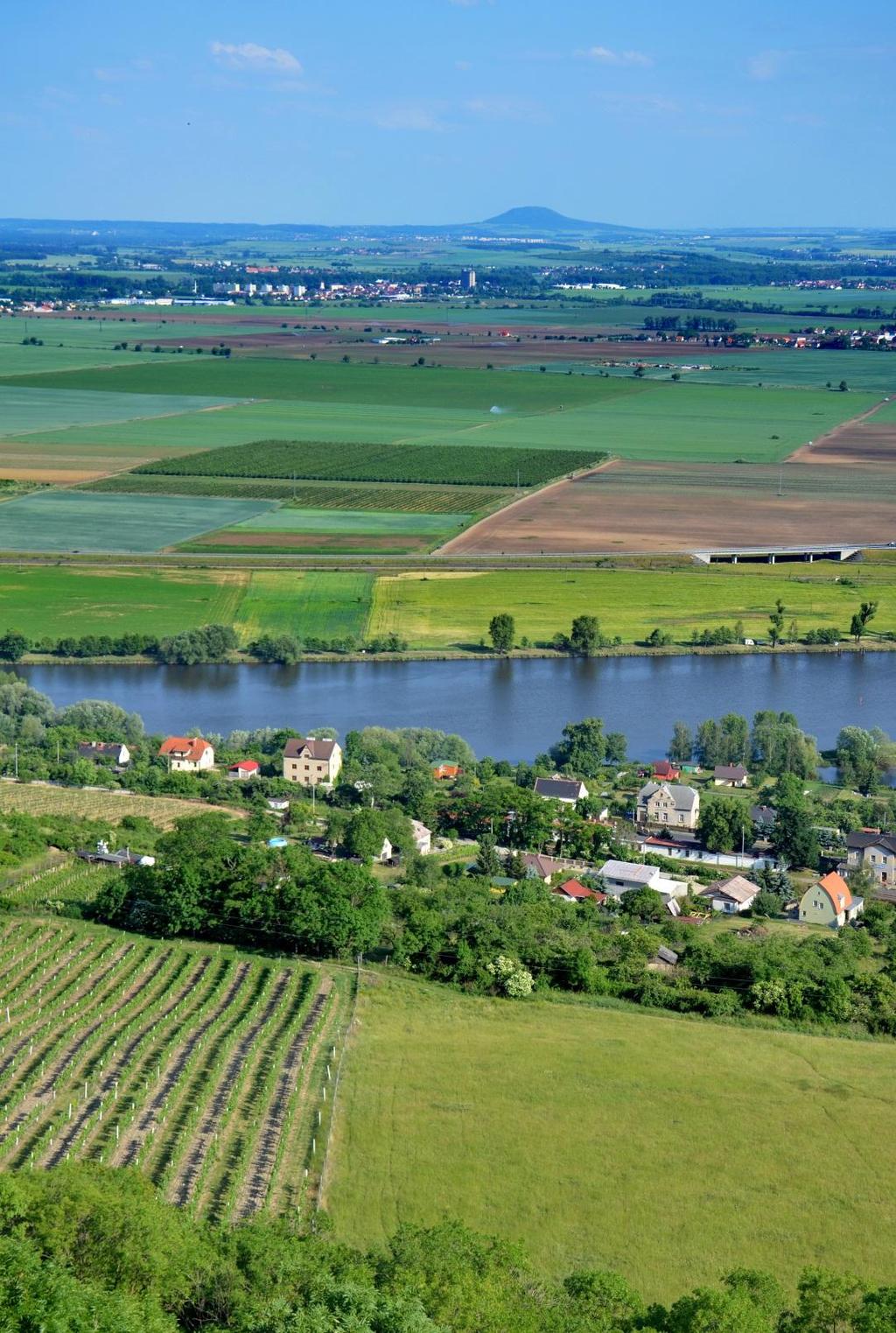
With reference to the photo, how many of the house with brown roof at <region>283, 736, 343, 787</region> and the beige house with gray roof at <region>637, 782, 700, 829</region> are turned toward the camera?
2

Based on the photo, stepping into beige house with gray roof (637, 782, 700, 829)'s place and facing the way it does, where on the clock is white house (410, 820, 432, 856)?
The white house is roughly at 2 o'clock from the beige house with gray roof.

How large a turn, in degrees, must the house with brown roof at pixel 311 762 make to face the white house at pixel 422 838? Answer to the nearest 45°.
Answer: approximately 45° to its left

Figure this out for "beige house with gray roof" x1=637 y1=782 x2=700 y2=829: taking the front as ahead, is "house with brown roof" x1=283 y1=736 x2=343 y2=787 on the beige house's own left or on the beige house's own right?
on the beige house's own right

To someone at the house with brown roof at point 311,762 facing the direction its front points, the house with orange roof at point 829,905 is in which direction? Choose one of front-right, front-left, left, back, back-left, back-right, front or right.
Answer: front-left

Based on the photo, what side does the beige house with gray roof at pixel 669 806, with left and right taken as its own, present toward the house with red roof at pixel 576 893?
front

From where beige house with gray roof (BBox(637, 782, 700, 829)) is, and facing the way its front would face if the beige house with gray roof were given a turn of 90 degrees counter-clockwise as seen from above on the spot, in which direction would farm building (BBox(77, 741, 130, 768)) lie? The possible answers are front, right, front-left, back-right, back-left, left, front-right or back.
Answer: back

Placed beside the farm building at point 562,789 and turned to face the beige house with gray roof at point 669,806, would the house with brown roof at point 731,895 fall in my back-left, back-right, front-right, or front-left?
front-right

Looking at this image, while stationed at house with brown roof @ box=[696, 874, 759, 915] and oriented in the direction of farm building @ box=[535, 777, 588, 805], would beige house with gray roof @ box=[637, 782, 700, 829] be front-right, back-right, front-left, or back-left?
front-right

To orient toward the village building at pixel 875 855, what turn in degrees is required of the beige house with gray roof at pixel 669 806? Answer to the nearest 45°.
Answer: approximately 45° to its left

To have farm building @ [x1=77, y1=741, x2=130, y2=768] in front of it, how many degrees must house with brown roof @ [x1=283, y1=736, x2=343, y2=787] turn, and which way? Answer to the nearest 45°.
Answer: approximately 90° to its right

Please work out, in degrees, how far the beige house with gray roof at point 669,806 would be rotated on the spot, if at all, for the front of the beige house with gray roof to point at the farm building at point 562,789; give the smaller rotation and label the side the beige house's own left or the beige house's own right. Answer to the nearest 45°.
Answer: approximately 90° to the beige house's own right

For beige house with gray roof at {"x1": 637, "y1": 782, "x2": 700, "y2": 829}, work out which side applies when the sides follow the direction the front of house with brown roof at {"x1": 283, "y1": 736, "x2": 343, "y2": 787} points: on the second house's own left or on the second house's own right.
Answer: on the second house's own left

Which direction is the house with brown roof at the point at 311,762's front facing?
toward the camera

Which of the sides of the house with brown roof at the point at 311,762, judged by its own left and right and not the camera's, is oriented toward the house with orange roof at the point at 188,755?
right
